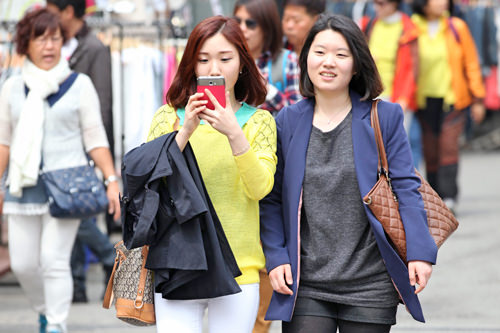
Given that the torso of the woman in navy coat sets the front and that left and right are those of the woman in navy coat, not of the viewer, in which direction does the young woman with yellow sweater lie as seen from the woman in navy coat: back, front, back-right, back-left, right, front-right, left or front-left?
right

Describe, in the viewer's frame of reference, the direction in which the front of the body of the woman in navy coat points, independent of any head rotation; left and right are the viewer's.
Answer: facing the viewer

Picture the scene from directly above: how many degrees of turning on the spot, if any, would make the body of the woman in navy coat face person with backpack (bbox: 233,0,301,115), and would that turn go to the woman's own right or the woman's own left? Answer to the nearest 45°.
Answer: approximately 180°

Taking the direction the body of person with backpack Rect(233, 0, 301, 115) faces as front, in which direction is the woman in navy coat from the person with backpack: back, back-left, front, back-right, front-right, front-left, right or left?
front-left

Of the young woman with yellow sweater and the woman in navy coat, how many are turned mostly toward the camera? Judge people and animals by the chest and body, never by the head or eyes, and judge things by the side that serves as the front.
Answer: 2

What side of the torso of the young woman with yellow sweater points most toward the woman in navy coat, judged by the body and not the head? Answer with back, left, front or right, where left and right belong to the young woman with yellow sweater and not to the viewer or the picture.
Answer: left

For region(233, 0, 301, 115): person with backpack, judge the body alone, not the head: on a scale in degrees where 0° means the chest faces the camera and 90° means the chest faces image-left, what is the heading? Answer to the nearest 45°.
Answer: approximately 45°

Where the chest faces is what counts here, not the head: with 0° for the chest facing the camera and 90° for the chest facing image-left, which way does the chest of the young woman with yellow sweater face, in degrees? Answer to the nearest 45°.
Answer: approximately 0°

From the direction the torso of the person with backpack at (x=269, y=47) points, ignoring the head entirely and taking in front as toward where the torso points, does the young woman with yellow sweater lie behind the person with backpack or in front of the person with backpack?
in front
